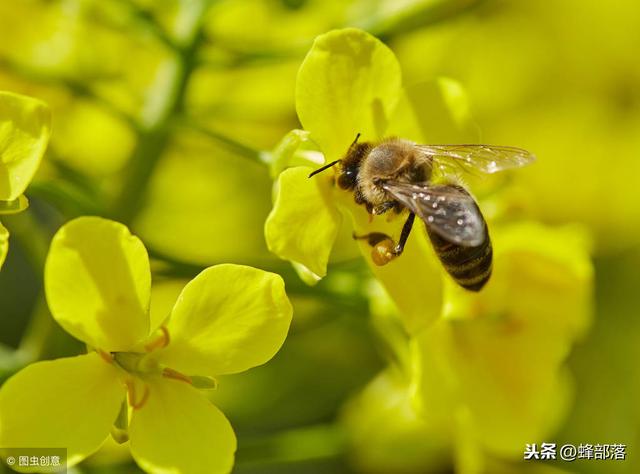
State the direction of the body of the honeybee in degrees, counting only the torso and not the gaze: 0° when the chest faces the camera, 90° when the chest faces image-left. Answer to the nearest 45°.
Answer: approximately 90°
